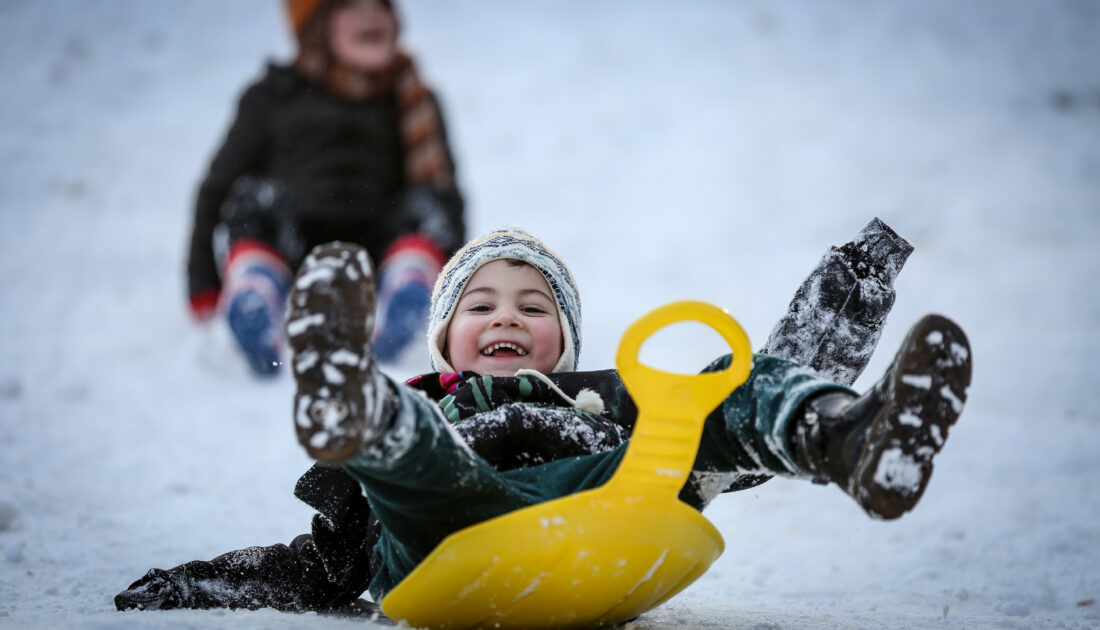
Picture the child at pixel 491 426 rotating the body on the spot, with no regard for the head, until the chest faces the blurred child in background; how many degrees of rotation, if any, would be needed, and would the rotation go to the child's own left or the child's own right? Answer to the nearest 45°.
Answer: approximately 180°

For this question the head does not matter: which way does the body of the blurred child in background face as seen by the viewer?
toward the camera

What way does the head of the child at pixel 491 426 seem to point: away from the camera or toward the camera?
toward the camera

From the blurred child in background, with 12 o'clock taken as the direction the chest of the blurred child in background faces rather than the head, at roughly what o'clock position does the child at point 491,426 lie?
The child is roughly at 12 o'clock from the blurred child in background.

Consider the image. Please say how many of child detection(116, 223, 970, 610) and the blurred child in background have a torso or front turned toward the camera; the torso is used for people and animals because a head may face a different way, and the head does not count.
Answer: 2

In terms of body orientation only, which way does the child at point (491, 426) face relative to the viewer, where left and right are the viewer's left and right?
facing the viewer

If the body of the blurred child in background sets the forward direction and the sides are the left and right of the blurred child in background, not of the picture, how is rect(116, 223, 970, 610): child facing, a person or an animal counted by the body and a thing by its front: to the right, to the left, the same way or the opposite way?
the same way
